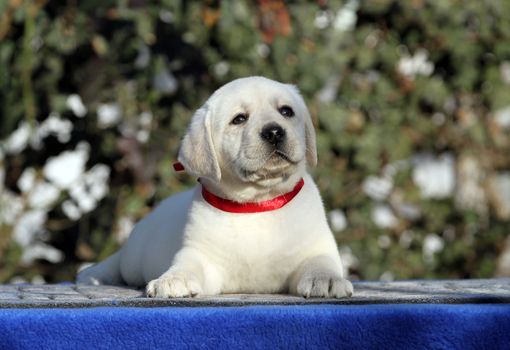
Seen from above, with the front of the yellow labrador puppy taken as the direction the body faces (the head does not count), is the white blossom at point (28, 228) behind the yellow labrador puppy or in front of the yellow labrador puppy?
behind

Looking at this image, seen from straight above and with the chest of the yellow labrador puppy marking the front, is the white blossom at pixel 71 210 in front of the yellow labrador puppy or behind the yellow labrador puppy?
behind

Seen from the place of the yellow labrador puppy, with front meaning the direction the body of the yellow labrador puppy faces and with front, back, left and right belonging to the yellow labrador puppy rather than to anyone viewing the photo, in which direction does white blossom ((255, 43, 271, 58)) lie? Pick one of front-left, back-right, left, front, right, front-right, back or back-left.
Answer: back-left

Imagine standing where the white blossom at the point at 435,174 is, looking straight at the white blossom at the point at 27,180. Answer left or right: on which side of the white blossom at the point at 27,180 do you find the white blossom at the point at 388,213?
left

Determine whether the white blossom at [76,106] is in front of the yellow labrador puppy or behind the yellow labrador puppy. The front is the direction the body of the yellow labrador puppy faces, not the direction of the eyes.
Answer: behind

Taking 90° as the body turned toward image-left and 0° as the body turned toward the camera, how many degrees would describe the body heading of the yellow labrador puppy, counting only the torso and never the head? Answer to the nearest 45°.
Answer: approximately 315°
